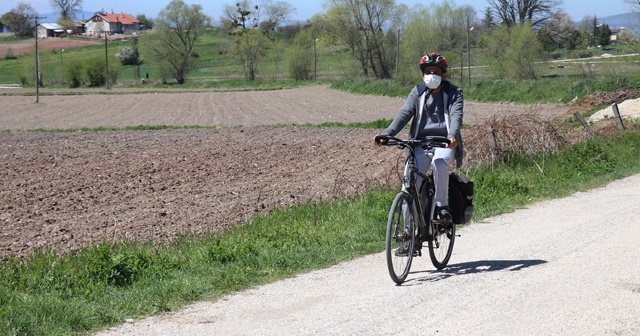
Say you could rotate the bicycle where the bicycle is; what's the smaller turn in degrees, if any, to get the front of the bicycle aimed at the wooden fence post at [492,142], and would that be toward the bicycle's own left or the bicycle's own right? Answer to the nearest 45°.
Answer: approximately 135° to the bicycle's own right

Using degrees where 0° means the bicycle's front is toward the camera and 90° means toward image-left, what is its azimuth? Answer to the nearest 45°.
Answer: approximately 45°
